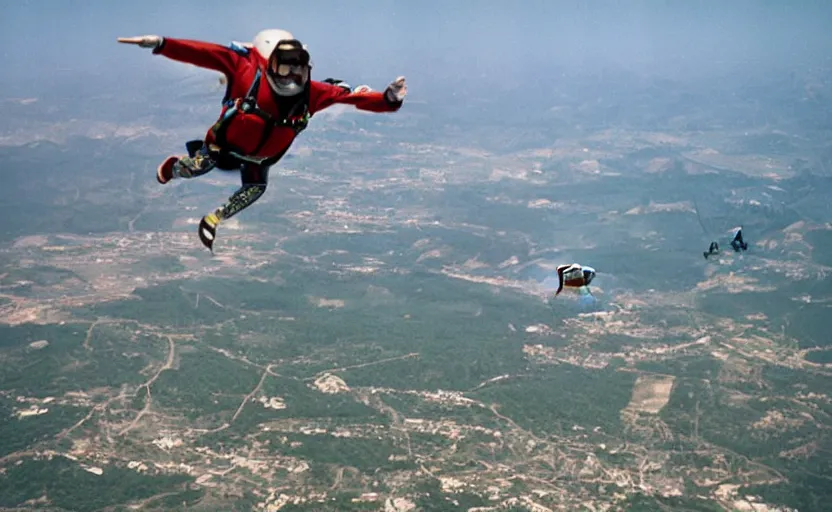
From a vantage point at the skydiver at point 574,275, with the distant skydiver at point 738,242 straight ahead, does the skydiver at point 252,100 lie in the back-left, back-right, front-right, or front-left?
back-right

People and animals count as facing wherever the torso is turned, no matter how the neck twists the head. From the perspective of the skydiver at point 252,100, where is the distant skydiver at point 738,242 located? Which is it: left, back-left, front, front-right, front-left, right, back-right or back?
left

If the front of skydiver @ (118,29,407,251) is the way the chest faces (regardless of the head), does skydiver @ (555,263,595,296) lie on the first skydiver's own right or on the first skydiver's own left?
on the first skydiver's own left
